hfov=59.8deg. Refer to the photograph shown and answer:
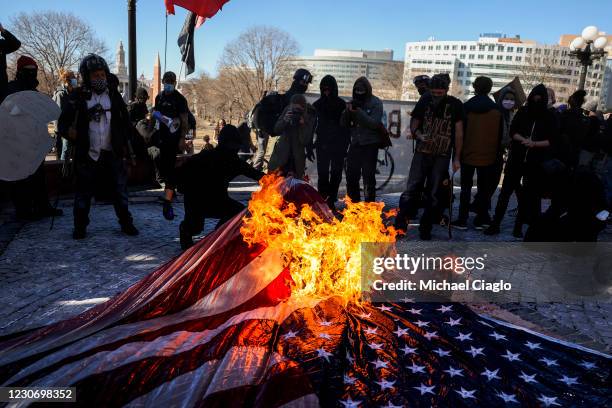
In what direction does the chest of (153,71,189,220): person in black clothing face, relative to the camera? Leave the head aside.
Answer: toward the camera

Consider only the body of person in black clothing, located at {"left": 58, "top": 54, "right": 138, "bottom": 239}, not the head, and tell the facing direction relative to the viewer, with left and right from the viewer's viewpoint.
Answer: facing the viewer

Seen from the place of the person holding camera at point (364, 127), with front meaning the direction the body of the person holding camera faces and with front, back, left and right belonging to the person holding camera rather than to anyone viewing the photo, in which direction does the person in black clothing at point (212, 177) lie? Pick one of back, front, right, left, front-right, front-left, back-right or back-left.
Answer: front

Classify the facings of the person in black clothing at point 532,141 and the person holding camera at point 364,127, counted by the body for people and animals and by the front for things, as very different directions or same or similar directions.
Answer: same or similar directions

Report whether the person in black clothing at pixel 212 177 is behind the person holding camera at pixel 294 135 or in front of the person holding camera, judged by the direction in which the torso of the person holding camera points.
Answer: in front

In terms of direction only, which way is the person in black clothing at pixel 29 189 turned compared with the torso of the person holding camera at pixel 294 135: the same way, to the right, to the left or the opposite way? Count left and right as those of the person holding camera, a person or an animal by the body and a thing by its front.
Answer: to the left

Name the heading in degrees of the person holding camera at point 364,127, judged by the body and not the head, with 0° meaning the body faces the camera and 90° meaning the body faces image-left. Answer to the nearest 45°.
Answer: approximately 45°

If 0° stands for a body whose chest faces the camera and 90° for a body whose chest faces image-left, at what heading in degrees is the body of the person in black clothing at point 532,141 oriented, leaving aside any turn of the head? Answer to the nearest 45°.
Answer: approximately 45°

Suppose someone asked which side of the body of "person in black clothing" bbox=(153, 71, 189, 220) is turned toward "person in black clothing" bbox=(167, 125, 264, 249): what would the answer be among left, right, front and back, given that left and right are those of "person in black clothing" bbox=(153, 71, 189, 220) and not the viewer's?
front

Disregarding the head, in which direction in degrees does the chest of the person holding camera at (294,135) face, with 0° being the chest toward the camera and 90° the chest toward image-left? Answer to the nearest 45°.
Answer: approximately 0°

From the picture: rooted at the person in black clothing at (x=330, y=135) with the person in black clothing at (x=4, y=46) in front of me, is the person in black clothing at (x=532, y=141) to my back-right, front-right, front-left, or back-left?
back-left

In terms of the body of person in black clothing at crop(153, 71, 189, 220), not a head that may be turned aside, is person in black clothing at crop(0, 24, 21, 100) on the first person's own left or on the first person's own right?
on the first person's own right

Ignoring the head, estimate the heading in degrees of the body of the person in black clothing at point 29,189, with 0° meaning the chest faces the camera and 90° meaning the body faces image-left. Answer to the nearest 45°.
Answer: approximately 315°

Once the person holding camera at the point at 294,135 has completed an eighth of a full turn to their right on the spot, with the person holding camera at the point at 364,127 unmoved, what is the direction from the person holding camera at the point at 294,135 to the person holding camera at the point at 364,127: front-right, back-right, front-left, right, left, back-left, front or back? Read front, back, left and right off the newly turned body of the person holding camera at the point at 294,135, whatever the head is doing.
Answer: back-left

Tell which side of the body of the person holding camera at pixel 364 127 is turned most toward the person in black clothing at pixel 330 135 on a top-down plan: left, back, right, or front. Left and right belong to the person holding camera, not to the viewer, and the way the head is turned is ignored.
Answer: right

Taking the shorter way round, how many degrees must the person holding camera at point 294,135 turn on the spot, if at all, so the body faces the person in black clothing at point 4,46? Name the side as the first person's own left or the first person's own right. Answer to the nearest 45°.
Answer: approximately 90° to the first person's own right
